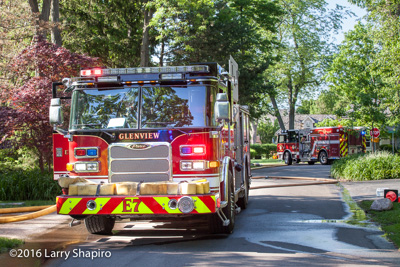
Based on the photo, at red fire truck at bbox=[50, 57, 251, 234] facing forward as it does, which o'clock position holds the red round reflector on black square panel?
The red round reflector on black square panel is roughly at 8 o'clock from the red fire truck.

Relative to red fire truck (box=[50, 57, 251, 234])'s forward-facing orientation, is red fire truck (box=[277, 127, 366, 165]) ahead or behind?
behind

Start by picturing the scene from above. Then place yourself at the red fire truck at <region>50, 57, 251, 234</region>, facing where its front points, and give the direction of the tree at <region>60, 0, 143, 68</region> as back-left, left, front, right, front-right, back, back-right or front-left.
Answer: back

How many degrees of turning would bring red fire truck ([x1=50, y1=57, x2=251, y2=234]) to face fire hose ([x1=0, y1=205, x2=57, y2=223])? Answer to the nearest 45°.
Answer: approximately 135° to its right

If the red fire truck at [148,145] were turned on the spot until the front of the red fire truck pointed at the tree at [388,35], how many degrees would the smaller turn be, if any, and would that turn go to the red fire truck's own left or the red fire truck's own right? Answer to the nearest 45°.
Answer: approximately 135° to the red fire truck's own left

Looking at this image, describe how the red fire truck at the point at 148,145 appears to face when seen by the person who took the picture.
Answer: facing the viewer

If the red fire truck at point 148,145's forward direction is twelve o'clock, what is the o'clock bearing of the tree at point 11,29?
The tree is roughly at 5 o'clock from the red fire truck.

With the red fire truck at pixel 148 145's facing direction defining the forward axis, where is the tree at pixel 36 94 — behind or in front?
behind

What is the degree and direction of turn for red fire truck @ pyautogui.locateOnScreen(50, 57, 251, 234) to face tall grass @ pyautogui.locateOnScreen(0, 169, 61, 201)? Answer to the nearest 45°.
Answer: approximately 135° to its right
